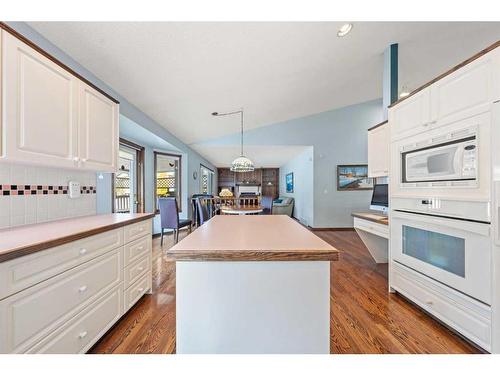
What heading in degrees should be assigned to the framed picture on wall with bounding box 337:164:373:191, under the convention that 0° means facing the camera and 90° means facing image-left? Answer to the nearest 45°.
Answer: approximately 0°

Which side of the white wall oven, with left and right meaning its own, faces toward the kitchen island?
front

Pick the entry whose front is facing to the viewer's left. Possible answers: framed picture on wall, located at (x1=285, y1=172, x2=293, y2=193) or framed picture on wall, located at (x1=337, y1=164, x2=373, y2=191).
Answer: framed picture on wall, located at (x1=285, y1=172, x2=293, y2=193)

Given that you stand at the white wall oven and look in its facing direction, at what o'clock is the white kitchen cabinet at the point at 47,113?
The white kitchen cabinet is roughly at 12 o'clock from the white wall oven.

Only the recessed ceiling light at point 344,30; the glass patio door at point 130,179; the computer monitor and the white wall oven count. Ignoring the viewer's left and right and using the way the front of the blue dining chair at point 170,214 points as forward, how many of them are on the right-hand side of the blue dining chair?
3

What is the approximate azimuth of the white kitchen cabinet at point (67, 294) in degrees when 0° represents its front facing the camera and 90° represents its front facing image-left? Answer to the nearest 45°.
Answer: approximately 315°

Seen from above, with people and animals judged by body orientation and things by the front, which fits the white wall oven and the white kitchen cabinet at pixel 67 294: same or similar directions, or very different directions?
very different directions

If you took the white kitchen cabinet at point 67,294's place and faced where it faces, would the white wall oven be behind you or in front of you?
in front

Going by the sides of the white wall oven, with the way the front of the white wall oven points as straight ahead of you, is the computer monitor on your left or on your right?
on your right

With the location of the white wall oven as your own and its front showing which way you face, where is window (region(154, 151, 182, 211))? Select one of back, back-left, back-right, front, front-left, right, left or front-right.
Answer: front-right

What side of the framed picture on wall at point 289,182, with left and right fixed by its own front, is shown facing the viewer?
left

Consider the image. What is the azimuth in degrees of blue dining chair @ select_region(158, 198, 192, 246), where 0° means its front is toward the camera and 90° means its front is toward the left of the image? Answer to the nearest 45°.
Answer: approximately 225°

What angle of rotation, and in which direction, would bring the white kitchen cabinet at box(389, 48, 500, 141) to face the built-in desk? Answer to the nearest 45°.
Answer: approximately 90° to its right

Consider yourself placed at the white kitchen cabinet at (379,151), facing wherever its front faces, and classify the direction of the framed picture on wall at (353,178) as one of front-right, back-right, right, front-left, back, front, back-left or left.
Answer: back-right

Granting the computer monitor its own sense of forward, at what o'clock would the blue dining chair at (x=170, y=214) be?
The blue dining chair is roughly at 1 o'clock from the computer monitor.
